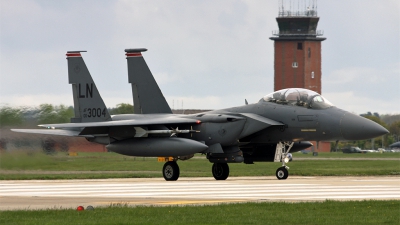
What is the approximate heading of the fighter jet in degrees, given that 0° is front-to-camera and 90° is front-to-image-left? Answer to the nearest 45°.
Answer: approximately 315°

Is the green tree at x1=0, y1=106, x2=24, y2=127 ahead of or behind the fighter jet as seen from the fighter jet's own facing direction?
behind

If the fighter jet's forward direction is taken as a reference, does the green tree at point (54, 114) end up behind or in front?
behind
